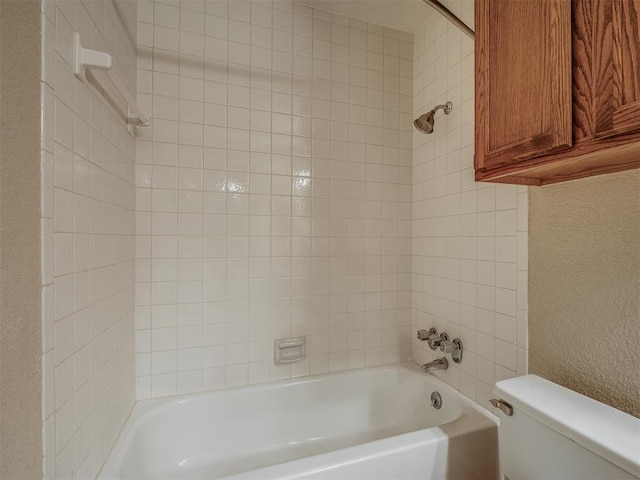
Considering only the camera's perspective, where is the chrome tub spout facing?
facing to the left of the viewer

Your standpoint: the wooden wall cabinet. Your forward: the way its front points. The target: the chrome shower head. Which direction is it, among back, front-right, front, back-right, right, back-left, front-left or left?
right

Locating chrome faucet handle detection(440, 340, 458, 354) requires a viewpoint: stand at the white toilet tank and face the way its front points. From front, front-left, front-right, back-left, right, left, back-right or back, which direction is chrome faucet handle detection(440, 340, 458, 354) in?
right

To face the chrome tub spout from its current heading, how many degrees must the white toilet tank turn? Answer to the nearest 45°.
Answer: approximately 90° to its right

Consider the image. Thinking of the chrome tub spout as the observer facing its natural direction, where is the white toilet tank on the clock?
The white toilet tank is roughly at 8 o'clock from the chrome tub spout.

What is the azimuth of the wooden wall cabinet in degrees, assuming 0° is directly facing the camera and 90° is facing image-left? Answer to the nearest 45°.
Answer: approximately 45°
